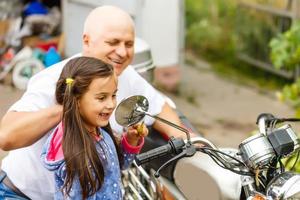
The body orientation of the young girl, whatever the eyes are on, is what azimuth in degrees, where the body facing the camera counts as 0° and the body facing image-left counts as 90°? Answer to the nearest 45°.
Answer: approximately 315°

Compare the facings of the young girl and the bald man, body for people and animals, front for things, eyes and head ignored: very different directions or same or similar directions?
same or similar directions

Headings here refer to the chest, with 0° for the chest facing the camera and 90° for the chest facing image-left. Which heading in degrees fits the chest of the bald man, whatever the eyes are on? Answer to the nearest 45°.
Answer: approximately 315°

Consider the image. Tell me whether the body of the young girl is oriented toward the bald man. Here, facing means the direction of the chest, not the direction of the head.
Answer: no

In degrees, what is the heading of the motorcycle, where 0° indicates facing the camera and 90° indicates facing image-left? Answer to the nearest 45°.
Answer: approximately 315°

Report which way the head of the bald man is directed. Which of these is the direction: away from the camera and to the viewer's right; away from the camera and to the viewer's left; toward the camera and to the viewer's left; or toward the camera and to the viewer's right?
toward the camera and to the viewer's right
